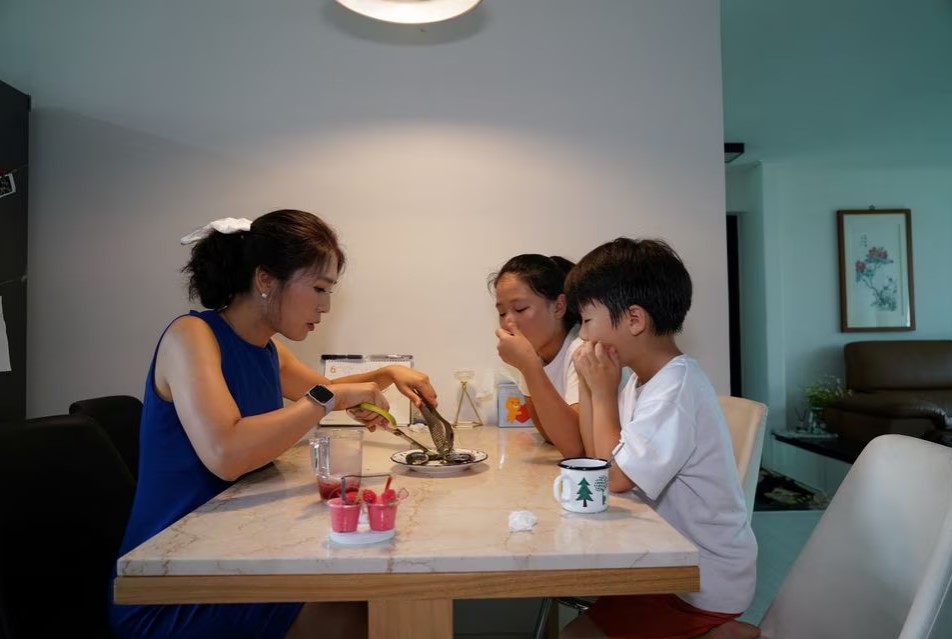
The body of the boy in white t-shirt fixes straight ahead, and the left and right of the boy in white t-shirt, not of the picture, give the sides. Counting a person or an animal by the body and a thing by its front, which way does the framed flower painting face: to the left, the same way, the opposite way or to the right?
to the left

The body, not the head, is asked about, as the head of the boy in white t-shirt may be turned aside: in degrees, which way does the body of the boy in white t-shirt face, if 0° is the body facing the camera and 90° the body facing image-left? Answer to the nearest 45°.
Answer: approximately 90°

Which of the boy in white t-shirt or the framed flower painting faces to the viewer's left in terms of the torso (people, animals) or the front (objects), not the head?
the boy in white t-shirt

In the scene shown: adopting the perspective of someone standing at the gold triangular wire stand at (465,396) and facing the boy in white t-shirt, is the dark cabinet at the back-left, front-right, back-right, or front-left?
back-right

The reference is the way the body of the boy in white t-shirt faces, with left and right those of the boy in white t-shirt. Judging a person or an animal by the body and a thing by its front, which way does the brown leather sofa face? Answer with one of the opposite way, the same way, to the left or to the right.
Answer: to the left

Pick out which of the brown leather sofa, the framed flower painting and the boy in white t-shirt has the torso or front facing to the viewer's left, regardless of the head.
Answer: the boy in white t-shirt

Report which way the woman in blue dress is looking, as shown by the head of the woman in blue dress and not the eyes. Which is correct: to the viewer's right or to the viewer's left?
to the viewer's right

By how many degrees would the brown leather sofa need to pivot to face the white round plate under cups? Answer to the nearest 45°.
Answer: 0° — it already faces it

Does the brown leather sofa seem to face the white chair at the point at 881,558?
yes
